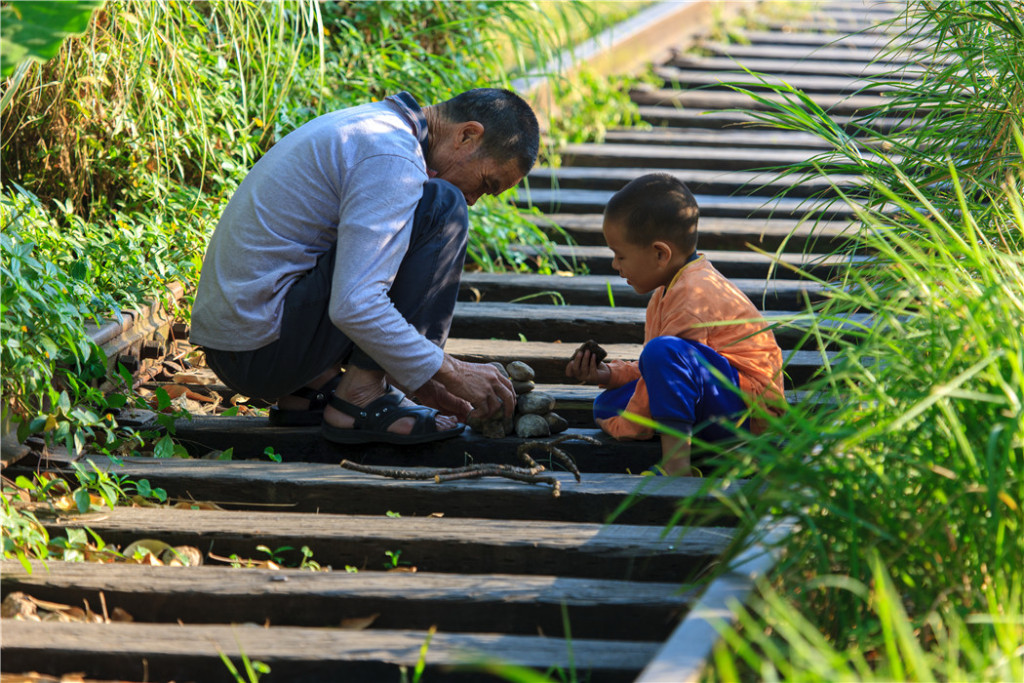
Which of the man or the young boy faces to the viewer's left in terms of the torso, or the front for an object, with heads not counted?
the young boy

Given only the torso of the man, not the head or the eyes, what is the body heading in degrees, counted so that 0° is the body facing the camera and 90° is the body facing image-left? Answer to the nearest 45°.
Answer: approximately 270°

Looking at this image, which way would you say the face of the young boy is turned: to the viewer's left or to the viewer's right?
to the viewer's left

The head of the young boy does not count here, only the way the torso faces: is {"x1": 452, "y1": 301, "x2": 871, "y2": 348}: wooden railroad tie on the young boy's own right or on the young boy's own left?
on the young boy's own right

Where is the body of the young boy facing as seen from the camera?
to the viewer's left

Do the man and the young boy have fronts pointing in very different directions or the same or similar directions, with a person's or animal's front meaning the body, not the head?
very different directions

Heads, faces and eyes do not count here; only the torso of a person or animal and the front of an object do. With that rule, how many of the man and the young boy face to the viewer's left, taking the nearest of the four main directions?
1
